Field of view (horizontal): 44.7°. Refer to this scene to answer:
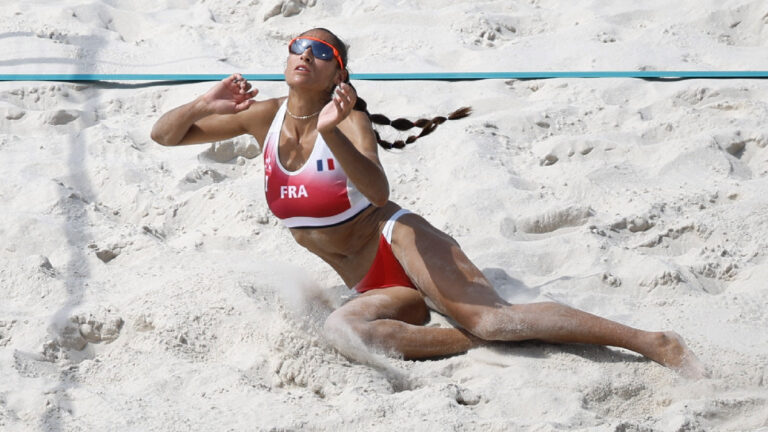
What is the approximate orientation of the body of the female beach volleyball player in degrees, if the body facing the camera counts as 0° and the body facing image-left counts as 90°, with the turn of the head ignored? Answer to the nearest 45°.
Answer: approximately 45°
